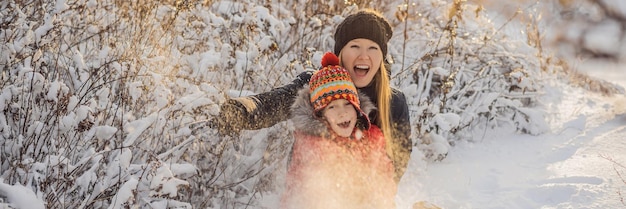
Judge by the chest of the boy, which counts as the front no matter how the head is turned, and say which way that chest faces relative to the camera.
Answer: toward the camera
